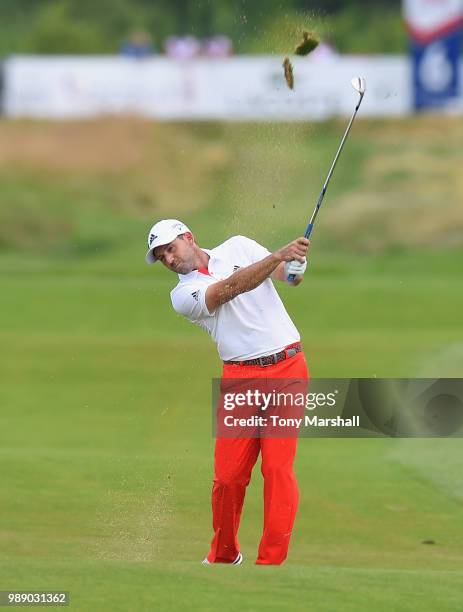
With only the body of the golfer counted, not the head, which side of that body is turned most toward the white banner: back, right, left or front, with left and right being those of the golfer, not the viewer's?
back

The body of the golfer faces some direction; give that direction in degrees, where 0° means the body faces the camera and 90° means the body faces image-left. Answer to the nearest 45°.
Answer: approximately 0°

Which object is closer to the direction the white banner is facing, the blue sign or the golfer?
the golfer

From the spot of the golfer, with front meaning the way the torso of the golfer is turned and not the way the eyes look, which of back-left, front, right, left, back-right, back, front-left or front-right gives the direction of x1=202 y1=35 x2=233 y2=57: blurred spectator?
back

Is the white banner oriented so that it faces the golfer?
yes

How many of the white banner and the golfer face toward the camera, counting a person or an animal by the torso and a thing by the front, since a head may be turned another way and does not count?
2
